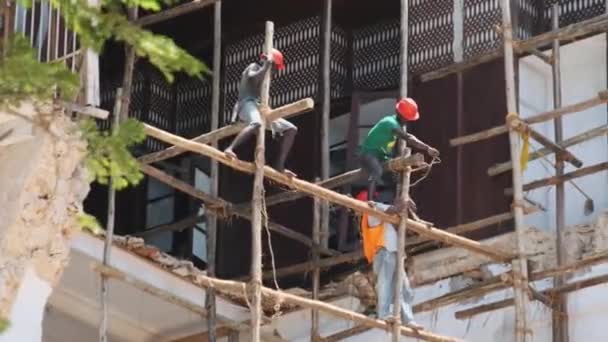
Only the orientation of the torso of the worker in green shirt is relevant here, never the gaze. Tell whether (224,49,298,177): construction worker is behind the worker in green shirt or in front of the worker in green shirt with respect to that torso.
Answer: behind

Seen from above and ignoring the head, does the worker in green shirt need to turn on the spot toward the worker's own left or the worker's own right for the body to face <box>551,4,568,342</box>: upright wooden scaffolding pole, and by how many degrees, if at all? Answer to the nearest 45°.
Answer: approximately 45° to the worker's own left

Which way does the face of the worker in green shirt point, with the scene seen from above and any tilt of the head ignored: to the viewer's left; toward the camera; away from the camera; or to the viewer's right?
to the viewer's right

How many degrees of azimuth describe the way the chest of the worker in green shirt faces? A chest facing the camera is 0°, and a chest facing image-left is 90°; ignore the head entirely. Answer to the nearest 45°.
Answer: approximately 270°
